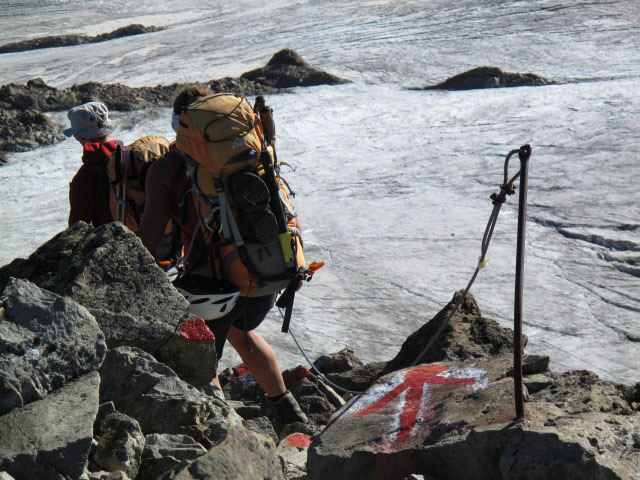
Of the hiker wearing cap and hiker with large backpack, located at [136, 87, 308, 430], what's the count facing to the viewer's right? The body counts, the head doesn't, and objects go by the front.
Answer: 0

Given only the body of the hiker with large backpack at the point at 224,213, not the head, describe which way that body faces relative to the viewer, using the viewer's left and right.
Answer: facing away from the viewer and to the left of the viewer

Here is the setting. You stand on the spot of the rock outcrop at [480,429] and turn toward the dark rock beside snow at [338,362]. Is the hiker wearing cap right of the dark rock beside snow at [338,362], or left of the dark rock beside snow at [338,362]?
left

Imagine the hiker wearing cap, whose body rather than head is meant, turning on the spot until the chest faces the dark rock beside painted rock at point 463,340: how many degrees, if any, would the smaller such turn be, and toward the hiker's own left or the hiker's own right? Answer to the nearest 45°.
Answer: approximately 180°

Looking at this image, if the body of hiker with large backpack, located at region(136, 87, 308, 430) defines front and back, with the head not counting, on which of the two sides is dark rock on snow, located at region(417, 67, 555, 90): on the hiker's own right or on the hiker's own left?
on the hiker's own right

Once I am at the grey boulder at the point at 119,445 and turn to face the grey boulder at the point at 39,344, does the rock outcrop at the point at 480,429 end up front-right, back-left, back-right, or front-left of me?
back-right

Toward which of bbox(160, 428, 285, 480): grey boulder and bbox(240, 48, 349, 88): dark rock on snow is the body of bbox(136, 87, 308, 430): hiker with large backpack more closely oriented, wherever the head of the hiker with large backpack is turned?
the dark rock on snow
